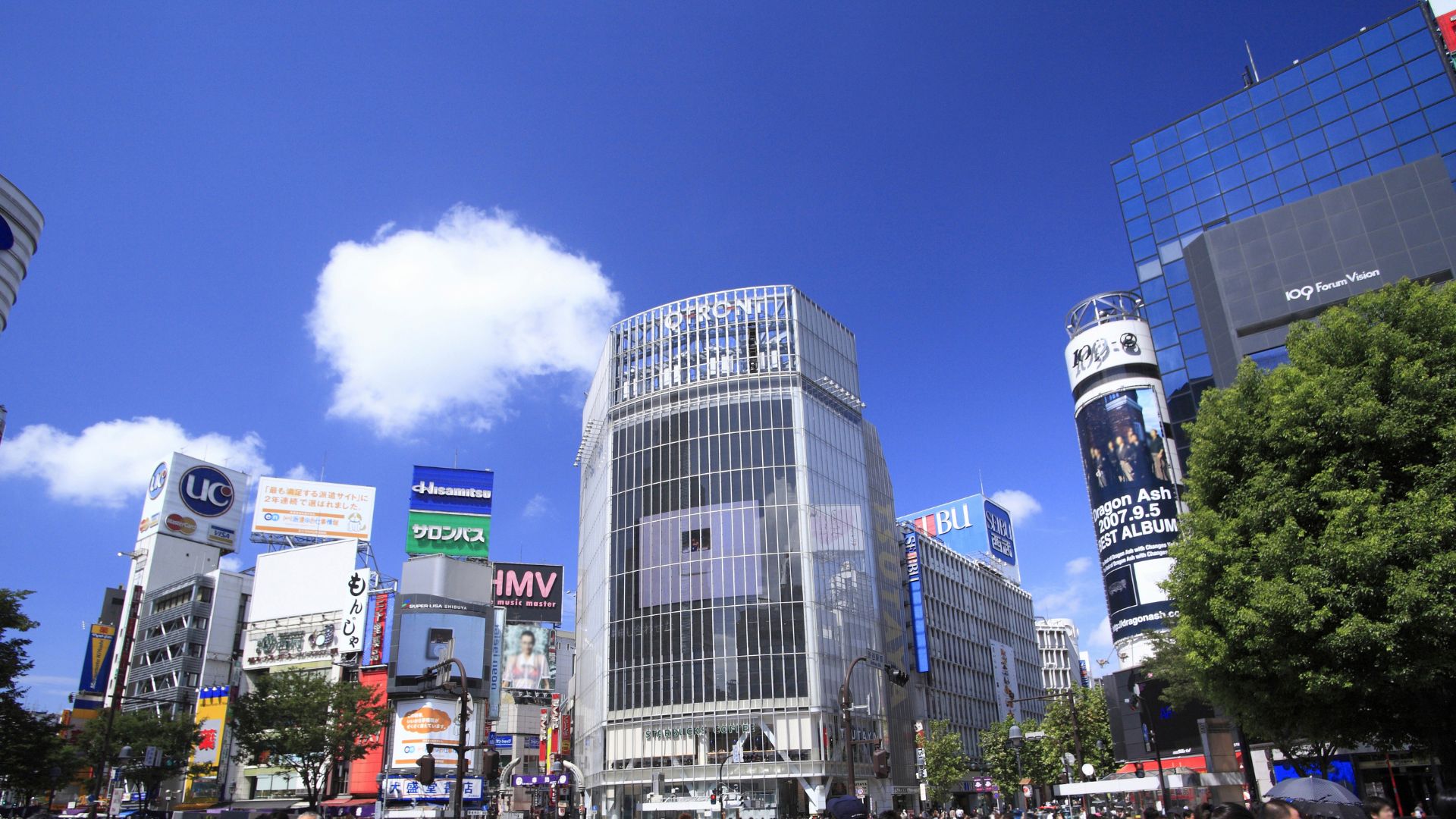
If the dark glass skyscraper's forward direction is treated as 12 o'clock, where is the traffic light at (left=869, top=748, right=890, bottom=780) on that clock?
The traffic light is roughly at 11 o'clock from the dark glass skyscraper.

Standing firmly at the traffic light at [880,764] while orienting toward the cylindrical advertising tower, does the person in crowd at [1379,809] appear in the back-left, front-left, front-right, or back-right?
back-right

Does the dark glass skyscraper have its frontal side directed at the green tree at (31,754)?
yes

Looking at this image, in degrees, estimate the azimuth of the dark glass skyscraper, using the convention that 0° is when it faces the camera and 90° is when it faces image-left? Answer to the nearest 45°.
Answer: approximately 45°

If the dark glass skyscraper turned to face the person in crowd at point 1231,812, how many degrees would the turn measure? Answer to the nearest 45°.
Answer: approximately 45° to its left
